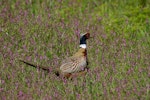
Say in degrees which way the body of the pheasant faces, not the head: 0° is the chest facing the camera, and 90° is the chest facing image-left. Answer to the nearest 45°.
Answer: approximately 270°
